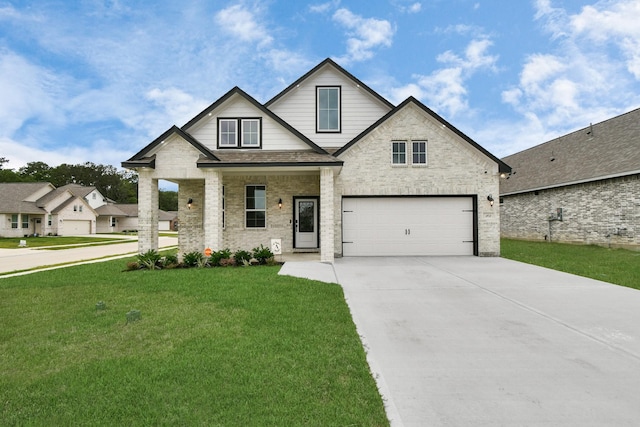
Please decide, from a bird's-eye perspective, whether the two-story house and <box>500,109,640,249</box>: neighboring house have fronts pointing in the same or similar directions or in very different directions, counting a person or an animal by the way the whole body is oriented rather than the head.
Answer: same or similar directions

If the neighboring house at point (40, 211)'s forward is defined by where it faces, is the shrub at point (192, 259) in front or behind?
in front

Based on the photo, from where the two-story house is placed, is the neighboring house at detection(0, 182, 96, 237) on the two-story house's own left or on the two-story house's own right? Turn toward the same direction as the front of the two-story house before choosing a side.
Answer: on the two-story house's own right

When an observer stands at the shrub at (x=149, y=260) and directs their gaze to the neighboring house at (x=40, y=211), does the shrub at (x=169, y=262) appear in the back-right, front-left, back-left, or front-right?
back-right

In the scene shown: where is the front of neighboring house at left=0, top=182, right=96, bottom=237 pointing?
toward the camera

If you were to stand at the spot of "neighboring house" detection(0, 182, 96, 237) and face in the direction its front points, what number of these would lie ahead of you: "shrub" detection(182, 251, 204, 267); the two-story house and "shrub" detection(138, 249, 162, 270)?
3

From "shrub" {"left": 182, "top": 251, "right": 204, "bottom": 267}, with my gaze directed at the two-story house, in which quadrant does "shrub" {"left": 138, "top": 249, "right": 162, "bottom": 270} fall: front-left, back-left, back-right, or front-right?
back-left

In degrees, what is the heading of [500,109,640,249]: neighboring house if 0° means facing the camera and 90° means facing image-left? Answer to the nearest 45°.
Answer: approximately 315°

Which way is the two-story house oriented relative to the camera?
toward the camera
